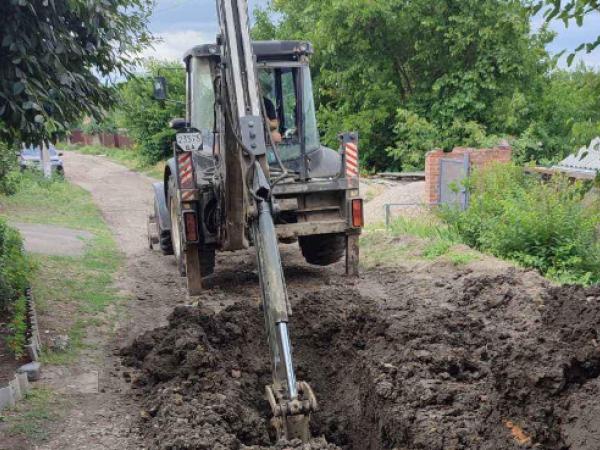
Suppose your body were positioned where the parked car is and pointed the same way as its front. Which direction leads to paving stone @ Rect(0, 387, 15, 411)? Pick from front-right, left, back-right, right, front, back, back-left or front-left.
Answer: front-right

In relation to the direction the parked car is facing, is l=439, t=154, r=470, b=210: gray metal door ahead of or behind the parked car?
ahead

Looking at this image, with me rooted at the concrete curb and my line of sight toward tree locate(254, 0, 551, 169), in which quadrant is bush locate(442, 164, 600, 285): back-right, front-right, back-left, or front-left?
front-right

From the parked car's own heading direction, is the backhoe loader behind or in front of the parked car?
in front

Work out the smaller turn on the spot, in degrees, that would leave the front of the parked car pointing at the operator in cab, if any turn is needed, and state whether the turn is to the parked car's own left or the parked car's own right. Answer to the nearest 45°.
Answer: approximately 45° to the parked car's own right

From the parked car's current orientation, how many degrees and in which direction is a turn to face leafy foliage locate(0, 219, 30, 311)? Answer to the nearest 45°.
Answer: approximately 45° to its right

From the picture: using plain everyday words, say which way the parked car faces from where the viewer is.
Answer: facing the viewer and to the right of the viewer

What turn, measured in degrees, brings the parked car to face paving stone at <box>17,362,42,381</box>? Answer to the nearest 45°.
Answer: approximately 45° to its right
